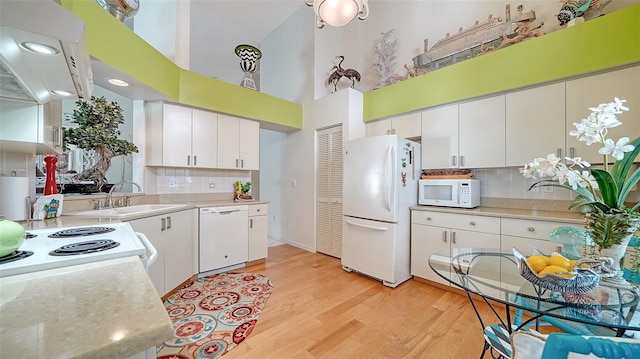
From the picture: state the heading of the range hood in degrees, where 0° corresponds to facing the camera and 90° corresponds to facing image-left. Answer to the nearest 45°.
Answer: approximately 270°

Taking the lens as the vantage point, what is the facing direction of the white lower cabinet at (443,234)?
facing the viewer and to the left of the viewer

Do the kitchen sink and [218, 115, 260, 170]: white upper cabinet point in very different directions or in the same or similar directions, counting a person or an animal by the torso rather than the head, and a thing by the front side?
same or similar directions

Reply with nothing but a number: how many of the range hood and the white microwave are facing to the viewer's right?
1

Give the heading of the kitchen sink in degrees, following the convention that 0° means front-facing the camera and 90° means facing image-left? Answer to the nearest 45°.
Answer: approximately 315°

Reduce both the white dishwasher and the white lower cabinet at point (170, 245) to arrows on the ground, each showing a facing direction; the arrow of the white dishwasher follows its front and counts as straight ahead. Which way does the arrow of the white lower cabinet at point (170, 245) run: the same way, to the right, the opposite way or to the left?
the same way

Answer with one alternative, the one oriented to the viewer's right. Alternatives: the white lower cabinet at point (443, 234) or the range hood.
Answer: the range hood

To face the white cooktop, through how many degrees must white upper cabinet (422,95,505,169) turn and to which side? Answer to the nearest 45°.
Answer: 0° — it already faces it

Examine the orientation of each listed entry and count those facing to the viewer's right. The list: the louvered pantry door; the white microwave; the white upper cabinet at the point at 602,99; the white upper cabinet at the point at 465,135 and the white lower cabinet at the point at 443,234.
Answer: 0

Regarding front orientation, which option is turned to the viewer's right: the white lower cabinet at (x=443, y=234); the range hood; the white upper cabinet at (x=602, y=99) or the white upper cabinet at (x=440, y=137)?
the range hood

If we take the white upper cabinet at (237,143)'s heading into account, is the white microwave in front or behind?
in front

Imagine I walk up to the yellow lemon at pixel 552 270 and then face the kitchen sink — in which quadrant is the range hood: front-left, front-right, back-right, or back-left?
front-left

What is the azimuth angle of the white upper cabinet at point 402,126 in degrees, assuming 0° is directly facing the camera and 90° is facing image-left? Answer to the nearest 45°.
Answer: approximately 45°

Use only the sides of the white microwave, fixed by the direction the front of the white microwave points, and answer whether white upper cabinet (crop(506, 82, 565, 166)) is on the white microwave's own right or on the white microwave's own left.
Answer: on the white microwave's own left
